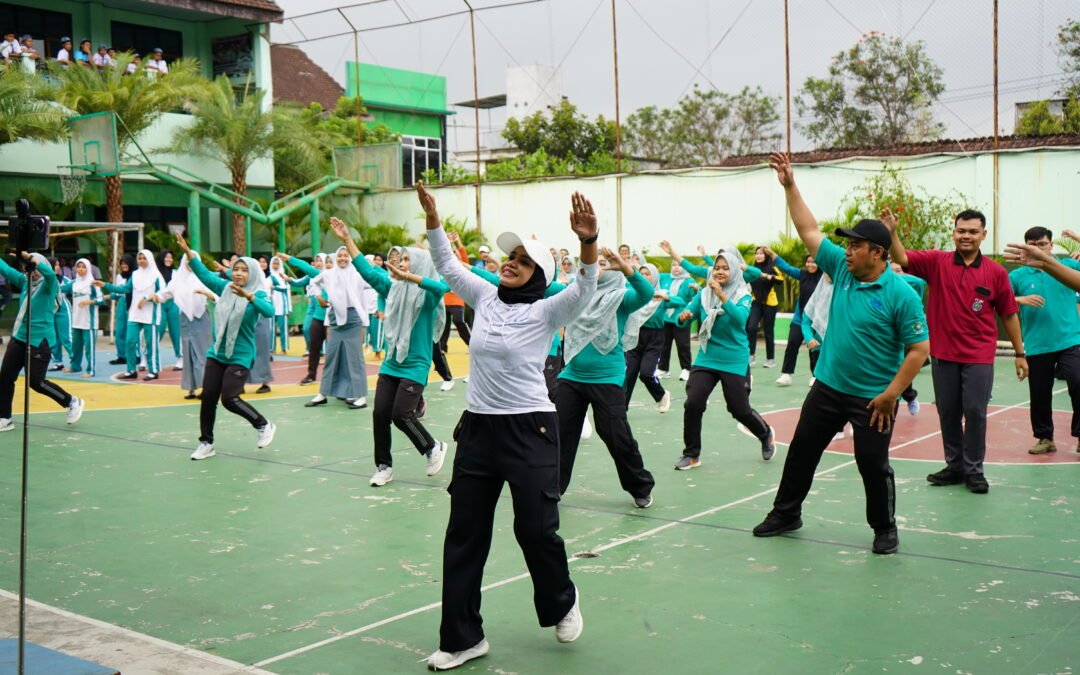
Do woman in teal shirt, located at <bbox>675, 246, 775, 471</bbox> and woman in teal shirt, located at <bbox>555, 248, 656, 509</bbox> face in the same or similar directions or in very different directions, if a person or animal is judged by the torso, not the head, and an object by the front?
same or similar directions

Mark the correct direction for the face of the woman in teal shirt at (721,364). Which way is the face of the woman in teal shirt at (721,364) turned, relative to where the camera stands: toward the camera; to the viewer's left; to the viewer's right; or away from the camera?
toward the camera

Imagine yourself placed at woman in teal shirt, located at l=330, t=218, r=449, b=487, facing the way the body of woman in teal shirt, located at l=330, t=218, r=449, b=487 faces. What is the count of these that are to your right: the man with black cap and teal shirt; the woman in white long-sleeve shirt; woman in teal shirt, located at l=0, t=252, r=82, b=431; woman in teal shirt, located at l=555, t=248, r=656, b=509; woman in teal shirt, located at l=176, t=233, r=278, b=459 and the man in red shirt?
2

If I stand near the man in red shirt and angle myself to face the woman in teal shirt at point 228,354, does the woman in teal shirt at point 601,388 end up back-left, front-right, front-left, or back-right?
front-left

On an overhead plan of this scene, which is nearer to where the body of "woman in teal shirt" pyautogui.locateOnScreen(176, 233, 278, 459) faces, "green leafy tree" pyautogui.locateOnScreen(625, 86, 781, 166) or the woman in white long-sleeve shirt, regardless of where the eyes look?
the woman in white long-sleeve shirt

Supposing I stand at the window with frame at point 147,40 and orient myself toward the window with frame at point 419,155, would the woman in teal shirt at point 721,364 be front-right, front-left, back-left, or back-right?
back-right

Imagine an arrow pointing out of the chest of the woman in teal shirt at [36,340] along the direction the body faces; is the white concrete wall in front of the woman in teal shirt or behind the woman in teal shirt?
behind

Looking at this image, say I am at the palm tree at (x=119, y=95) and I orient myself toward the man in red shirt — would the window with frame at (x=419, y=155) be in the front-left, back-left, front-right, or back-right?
back-left

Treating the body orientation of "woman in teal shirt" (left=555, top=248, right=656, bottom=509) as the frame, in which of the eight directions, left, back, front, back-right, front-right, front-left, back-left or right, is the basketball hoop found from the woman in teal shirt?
right

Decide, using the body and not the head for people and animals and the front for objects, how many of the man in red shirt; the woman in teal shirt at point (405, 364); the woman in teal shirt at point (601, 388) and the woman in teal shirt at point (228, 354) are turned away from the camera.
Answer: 0

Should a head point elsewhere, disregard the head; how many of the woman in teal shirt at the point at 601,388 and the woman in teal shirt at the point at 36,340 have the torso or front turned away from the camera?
0

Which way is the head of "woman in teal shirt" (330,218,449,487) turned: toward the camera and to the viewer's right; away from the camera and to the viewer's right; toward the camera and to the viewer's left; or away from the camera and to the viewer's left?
toward the camera and to the viewer's left

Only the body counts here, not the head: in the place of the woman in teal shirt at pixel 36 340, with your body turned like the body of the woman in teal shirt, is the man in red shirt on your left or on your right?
on your left

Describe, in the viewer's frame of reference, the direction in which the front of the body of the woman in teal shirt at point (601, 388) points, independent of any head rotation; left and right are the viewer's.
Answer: facing the viewer and to the left of the viewer

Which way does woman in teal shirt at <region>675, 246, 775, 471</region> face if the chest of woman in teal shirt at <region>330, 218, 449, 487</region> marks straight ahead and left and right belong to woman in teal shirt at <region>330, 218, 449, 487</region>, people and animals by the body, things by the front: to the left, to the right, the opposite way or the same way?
the same way

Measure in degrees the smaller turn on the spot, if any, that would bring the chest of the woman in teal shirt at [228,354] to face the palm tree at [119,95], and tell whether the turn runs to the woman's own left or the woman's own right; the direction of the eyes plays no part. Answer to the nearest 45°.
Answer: approximately 135° to the woman's own right

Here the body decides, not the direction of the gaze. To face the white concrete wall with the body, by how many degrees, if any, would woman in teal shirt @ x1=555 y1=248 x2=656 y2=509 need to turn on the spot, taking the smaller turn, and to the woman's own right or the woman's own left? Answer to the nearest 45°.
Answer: approximately 135° to the woman's own right

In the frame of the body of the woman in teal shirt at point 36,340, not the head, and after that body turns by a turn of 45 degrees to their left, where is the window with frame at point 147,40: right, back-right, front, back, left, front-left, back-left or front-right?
back
